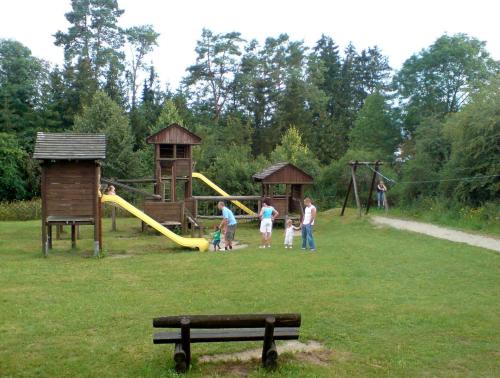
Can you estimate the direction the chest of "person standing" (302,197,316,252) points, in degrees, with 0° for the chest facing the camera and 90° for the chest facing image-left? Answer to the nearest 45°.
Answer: approximately 45°

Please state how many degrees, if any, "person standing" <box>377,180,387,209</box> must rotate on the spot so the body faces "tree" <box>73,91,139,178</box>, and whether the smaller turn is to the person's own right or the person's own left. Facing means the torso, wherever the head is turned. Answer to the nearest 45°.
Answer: approximately 90° to the person's own right

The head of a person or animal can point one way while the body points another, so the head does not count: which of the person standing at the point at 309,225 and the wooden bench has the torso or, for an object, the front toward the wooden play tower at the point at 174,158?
the wooden bench

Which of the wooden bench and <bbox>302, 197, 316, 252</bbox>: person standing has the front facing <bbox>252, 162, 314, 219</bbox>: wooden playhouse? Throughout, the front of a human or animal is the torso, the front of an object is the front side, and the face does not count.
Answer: the wooden bench

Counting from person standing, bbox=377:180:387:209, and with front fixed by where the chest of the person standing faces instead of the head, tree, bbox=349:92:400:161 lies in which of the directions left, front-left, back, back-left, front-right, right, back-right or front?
back

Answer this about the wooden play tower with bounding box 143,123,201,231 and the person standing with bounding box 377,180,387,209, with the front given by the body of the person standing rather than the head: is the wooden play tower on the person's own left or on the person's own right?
on the person's own right

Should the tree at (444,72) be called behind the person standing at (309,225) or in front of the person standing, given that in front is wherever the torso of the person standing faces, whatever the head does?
behind

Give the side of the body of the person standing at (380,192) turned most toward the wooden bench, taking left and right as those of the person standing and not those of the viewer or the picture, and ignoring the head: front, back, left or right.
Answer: front

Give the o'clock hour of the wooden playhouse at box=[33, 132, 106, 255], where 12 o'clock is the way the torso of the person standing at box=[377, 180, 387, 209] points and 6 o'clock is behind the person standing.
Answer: The wooden playhouse is roughly at 1 o'clock from the person standing.

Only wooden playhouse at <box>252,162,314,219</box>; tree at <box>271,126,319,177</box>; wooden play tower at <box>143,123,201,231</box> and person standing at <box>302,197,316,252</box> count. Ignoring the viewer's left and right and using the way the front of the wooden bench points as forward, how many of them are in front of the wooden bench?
4

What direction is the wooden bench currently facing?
away from the camera

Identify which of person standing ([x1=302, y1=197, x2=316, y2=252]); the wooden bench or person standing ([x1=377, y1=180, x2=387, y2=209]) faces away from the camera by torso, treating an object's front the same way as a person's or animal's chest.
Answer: the wooden bench

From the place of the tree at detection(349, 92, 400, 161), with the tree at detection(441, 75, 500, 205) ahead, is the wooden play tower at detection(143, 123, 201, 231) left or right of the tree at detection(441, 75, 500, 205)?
right
